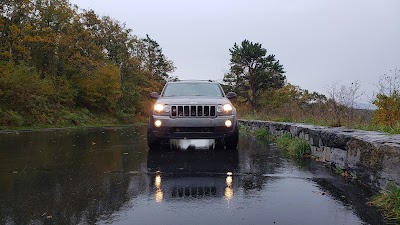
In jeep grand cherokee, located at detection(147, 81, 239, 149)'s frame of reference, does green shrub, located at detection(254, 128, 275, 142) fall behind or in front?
behind

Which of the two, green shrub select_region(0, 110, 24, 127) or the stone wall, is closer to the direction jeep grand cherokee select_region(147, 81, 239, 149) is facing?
the stone wall

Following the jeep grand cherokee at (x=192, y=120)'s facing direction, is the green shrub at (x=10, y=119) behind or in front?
behind

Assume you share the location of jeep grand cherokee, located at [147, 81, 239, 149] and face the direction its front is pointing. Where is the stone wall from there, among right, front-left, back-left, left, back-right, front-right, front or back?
front-left

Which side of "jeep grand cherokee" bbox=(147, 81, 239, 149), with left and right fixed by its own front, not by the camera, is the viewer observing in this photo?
front
